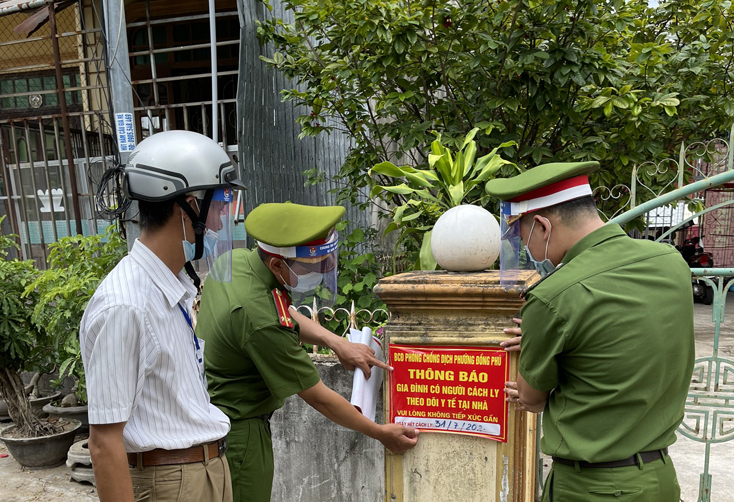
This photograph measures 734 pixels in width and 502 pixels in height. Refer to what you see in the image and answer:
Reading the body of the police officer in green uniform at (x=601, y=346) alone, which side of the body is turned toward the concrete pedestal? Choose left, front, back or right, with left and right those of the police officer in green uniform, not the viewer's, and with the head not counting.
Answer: front

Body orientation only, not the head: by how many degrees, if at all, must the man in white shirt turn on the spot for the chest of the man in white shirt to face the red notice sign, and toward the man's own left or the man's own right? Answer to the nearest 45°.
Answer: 0° — they already face it

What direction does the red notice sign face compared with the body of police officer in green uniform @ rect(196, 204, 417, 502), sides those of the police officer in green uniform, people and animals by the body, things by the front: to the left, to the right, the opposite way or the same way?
to the right

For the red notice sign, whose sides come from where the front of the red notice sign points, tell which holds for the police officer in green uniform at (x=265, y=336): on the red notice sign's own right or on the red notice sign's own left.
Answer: on the red notice sign's own right

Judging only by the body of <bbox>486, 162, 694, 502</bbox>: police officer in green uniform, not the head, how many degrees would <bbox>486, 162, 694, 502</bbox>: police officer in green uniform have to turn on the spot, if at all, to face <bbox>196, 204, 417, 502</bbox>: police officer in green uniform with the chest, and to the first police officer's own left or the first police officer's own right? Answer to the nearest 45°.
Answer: approximately 45° to the first police officer's own left

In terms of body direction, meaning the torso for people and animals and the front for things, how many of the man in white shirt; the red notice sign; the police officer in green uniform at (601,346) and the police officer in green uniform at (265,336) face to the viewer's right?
2

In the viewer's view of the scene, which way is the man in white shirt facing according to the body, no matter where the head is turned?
to the viewer's right

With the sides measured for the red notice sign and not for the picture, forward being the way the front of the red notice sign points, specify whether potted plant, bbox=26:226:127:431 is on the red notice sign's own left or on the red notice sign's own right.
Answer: on the red notice sign's own right

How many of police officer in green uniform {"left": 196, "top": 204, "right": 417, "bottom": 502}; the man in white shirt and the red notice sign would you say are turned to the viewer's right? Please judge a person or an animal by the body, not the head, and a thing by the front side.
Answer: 2

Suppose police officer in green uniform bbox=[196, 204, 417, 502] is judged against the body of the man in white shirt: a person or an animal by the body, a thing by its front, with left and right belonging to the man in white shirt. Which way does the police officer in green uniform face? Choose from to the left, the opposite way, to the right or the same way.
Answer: the same way

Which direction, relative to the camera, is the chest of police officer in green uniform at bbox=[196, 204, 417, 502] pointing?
to the viewer's right

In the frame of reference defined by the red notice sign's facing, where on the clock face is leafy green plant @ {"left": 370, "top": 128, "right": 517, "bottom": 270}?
The leafy green plant is roughly at 6 o'clock from the red notice sign.

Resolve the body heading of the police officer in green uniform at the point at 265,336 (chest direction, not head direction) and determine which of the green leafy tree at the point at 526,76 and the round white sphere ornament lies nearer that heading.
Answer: the round white sphere ornament

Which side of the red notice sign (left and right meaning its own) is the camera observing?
front
